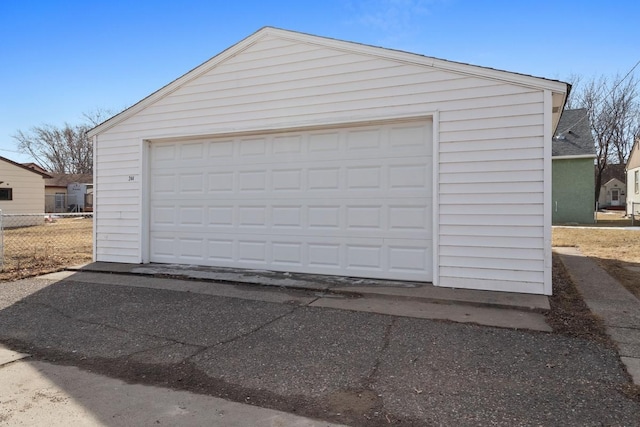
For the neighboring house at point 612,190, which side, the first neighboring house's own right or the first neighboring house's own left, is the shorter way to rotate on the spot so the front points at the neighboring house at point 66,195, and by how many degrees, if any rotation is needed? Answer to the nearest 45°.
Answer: approximately 45° to the first neighboring house's own right

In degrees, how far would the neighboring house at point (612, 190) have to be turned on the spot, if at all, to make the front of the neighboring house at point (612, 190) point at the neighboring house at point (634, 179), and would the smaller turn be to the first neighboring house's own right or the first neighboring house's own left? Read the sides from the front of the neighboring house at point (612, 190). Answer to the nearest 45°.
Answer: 0° — it already faces it

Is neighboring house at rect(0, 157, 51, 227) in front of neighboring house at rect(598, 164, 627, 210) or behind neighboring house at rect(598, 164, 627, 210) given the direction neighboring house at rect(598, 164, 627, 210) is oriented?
in front

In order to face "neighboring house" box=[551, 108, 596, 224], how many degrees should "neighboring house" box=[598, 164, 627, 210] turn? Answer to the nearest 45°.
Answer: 0° — it already faces it

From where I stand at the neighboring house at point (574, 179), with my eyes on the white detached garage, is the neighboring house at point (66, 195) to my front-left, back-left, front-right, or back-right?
front-right

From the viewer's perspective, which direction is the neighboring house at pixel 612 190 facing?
toward the camera

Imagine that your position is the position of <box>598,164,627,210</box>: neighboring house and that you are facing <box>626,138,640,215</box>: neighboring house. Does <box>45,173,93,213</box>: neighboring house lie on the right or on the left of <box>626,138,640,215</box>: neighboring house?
right

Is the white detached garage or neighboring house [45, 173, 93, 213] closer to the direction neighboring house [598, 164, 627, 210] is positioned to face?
the white detached garage

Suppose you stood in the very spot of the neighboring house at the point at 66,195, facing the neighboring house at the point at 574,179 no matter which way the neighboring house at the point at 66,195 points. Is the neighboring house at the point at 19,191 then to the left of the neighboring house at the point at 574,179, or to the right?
right

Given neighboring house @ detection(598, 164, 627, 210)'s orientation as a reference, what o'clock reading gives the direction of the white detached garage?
The white detached garage is roughly at 12 o'clock from the neighboring house.

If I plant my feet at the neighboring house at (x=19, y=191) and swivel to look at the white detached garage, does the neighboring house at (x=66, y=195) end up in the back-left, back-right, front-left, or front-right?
back-left
